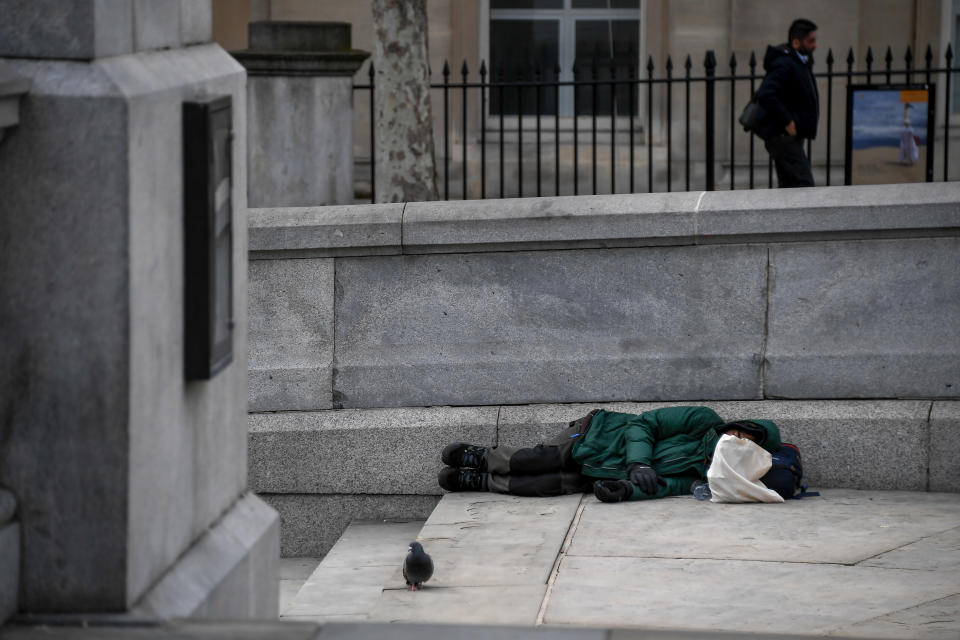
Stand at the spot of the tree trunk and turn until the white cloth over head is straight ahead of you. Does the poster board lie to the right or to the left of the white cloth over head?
left

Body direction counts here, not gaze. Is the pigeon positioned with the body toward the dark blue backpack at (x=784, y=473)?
no

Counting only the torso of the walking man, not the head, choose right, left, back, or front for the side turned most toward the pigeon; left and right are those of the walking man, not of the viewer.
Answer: right

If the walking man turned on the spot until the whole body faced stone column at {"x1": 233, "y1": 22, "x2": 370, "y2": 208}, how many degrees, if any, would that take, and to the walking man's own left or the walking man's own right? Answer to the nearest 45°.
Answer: approximately 135° to the walking man's own right

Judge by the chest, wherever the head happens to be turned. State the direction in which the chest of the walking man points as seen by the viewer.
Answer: to the viewer's right
